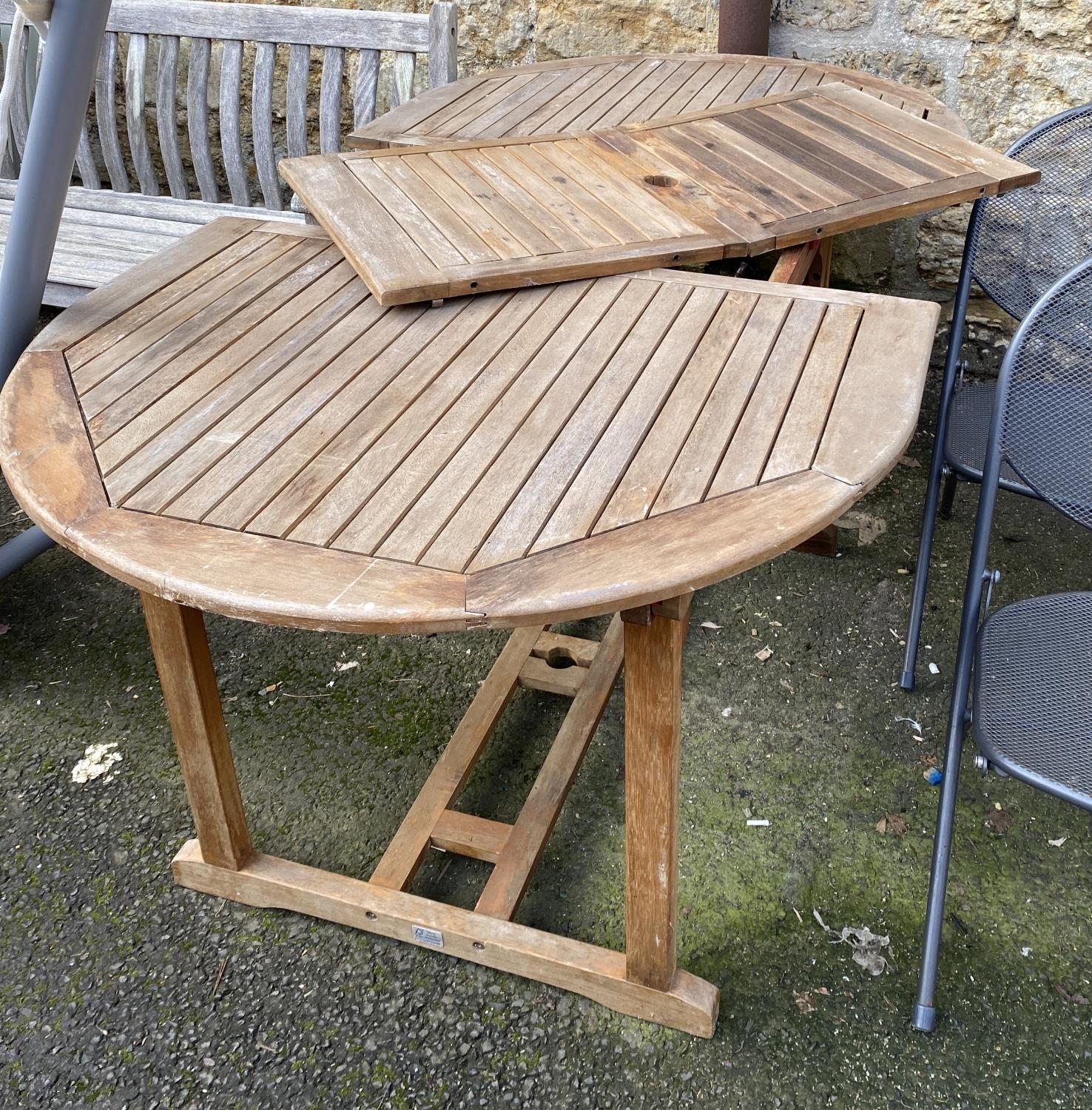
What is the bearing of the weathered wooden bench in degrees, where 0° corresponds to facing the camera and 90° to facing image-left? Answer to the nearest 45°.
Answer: approximately 0°

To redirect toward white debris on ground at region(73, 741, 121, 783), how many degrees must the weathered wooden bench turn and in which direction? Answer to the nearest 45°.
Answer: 0° — it already faces it

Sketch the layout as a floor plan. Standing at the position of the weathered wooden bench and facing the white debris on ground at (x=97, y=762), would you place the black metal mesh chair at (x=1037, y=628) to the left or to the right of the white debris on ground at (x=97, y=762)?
left

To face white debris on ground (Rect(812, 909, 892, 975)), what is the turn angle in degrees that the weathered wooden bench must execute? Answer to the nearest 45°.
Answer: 0° — it already faces it

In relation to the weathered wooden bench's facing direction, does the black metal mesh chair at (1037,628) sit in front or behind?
in front

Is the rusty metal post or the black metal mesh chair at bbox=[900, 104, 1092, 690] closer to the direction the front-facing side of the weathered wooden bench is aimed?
the black metal mesh chair

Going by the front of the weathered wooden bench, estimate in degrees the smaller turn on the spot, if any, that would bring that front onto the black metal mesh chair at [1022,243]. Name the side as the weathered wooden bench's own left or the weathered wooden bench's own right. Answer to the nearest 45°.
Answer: approximately 45° to the weathered wooden bench's own left

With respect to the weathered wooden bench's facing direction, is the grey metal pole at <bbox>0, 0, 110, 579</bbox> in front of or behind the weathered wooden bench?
in front
